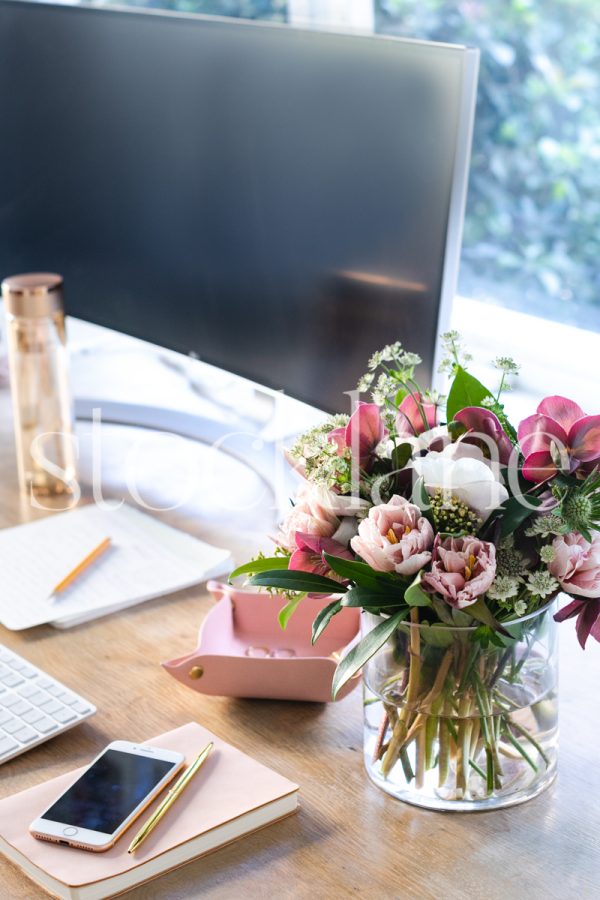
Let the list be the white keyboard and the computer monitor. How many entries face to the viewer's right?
0

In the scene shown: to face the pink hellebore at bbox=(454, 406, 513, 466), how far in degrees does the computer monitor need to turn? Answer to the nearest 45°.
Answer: approximately 45° to its left

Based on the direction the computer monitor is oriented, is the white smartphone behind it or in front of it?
in front

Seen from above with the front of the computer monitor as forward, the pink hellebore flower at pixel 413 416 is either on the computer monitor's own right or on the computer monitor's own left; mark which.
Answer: on the computer monitor's own left

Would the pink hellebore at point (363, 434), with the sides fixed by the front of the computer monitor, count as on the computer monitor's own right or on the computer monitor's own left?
on the computer monitor's own left

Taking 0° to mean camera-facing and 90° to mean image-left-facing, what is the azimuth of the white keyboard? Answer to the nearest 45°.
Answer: approximately 45°

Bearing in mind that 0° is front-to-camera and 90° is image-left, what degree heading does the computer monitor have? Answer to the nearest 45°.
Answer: approximately 45°

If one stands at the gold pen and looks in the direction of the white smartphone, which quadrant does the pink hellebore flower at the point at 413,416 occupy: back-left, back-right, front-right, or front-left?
back-right
